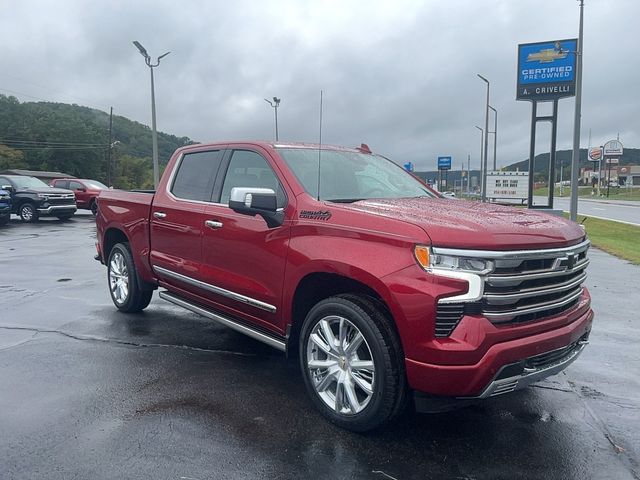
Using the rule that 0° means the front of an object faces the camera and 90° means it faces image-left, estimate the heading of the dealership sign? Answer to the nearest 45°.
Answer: approximately 0°

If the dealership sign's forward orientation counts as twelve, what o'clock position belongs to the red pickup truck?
The red pickup truck is roughly at 12 o'clock from the dealership sign.

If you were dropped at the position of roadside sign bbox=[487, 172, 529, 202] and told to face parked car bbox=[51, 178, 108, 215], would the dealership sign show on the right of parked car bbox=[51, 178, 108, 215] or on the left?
left

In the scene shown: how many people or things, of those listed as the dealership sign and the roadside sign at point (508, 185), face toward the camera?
2

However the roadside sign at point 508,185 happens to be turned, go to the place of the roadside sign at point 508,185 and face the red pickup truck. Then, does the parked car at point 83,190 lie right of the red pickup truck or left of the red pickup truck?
right

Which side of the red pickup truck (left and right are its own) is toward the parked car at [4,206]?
back

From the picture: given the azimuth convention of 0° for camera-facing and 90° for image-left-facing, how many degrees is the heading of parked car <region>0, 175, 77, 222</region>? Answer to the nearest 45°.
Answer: approximately 315°

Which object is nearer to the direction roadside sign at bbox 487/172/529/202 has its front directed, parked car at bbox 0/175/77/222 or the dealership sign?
the dealership sign

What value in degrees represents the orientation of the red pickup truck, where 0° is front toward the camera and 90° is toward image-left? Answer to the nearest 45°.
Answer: approximately 315°

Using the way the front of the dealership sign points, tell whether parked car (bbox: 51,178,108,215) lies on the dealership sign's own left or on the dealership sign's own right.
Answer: on the dealership sign's own right
